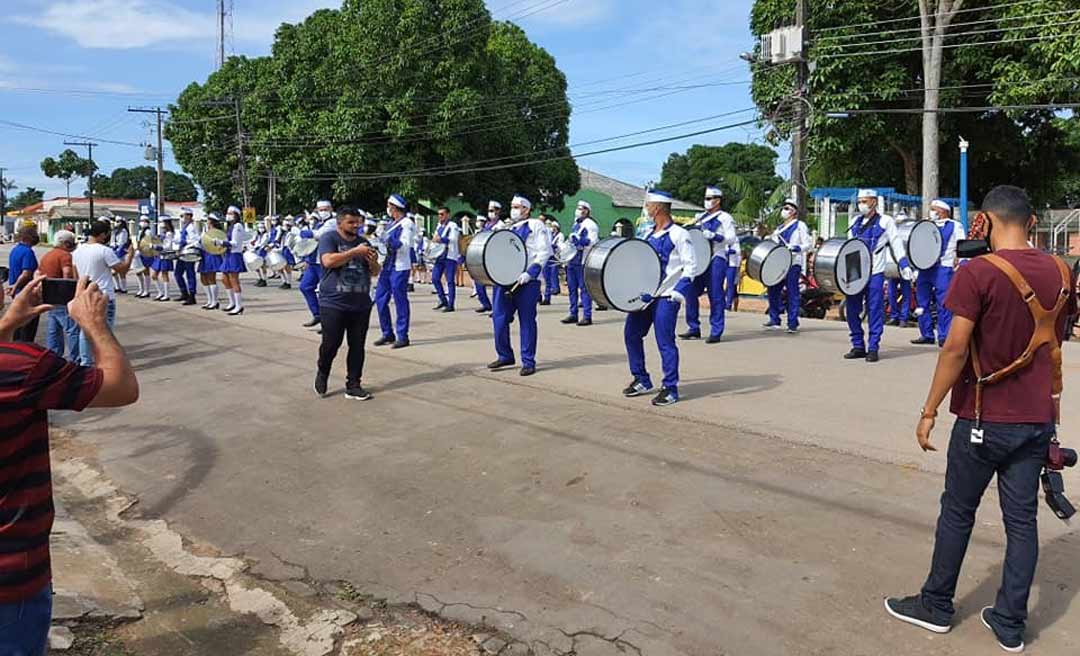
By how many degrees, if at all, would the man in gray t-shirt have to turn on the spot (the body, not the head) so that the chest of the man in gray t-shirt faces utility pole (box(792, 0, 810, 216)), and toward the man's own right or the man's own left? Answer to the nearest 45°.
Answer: approximately 90° to the man's own left

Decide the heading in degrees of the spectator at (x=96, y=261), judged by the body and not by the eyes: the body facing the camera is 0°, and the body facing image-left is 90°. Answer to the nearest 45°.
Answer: approximately 225°

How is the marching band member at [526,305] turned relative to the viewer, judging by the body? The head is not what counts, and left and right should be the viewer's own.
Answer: facing the viewer and to the left of the viewer

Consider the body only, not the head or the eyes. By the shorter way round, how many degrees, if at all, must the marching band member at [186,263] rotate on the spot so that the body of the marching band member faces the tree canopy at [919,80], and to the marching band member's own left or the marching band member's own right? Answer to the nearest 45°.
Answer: approximately 135° to the marching band member's own left

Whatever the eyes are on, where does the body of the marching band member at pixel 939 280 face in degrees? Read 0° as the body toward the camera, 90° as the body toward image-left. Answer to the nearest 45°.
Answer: approximately 45°

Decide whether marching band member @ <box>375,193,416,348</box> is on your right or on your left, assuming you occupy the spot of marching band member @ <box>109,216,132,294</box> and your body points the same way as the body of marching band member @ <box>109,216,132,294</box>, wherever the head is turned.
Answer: on your left

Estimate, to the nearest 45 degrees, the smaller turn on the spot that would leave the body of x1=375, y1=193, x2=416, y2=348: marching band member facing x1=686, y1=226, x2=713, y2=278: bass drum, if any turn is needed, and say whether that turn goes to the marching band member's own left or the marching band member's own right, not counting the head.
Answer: approximately 135° to the marching band member's own left

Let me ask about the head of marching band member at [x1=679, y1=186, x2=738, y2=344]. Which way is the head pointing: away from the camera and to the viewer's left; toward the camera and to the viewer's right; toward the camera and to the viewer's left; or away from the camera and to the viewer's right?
toward the camera and to the viewer's left

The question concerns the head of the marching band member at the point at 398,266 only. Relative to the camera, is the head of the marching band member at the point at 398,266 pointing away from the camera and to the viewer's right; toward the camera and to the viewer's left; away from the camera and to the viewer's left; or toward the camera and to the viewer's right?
toward the camera and to the viewer's left

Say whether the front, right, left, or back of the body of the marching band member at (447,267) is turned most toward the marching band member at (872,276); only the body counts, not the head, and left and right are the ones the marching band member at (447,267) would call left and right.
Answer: left

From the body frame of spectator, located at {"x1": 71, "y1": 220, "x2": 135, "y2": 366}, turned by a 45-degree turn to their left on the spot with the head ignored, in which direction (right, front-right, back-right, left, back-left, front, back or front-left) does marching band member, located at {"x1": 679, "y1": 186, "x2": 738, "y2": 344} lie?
right

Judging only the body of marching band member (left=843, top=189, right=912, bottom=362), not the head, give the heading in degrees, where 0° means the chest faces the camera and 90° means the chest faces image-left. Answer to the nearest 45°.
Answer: approximately 45°

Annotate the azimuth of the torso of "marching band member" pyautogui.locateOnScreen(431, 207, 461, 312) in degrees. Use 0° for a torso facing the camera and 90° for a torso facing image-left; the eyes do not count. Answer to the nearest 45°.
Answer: approximately 45°

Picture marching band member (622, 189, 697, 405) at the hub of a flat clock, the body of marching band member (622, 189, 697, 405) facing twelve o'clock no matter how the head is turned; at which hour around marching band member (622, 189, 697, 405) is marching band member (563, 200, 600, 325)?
marching band member (563, 200, 600, 325) is roughly at 4 o'clock from marching band member (622, 189, 697, 405).
